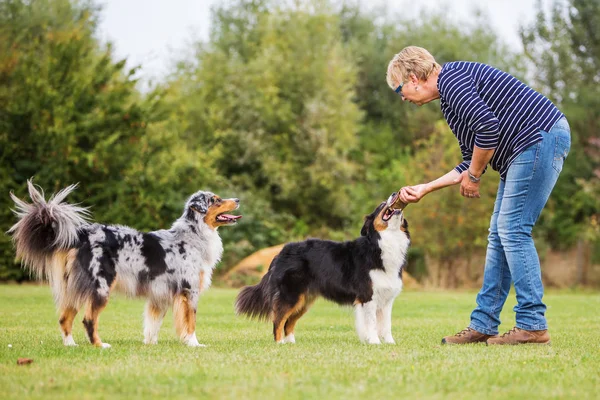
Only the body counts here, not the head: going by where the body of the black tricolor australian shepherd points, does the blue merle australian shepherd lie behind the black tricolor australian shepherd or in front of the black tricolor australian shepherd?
behind

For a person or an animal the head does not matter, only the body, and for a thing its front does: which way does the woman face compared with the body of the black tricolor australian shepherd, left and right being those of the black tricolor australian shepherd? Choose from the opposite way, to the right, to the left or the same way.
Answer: the opposite way

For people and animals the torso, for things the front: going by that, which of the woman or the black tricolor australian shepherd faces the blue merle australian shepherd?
the woman

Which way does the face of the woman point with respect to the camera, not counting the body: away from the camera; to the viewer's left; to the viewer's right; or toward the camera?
to the viewer's left

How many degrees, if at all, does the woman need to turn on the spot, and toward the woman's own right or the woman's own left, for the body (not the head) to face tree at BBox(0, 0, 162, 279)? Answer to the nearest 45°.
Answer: approximately 45° to the woman's own right

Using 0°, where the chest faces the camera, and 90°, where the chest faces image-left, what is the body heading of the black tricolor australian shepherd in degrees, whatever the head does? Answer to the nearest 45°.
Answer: approximately 270°

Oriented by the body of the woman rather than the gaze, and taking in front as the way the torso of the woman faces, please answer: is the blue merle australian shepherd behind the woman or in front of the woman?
in front

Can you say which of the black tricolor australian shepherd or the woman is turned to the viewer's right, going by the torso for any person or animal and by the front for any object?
the black tricolor australian shepherd

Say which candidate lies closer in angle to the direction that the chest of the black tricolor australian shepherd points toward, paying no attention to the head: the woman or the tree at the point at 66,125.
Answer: the woman

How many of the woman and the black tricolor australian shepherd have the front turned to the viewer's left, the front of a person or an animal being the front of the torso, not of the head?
1

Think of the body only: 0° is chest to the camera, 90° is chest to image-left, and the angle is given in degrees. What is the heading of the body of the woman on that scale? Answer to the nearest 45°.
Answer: approximately 90°

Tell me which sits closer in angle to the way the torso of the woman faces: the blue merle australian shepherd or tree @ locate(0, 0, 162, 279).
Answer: the blue merle australian shepherd
